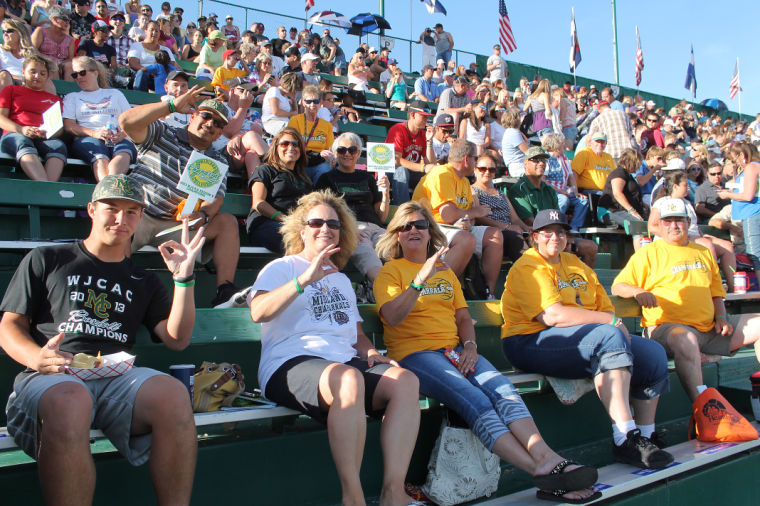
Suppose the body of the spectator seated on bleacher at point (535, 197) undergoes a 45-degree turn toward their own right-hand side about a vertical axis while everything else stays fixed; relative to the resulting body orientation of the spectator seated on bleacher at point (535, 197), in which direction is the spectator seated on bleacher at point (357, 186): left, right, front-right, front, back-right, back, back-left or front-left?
front-right

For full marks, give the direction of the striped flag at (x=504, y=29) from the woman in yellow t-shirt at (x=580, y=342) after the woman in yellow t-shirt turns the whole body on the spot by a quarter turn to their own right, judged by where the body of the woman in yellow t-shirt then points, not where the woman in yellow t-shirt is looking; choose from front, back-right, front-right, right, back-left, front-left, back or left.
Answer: back-right

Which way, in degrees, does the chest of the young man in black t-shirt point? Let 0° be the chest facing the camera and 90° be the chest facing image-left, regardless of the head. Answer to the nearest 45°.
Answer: approximately 0°

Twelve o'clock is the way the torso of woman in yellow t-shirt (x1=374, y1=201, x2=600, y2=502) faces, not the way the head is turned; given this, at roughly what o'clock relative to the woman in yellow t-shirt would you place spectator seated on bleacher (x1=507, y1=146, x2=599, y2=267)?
The spectator seated on bleacher is roughly at 8 o'clock from the woman in yellow t-shirt.

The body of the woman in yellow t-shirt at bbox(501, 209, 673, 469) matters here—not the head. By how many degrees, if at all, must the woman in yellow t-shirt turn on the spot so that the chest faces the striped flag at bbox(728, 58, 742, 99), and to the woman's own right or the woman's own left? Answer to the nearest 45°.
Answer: approximately 135° to the woman's own left

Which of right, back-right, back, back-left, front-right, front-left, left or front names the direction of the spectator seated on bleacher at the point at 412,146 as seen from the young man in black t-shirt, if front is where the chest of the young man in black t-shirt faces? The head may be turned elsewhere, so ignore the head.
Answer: back-left

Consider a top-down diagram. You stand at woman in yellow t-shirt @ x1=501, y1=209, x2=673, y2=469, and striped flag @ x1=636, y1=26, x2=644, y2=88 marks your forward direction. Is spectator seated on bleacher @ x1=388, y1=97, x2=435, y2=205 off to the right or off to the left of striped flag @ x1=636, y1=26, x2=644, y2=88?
left

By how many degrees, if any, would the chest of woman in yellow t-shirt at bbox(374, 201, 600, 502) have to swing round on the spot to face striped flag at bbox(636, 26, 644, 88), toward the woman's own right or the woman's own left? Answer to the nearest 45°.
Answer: approximately 135° to the woman's own left

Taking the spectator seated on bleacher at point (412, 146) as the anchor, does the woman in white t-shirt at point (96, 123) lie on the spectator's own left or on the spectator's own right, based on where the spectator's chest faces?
on the spectator's own right

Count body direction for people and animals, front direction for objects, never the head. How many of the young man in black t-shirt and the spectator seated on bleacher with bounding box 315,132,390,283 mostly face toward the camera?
2

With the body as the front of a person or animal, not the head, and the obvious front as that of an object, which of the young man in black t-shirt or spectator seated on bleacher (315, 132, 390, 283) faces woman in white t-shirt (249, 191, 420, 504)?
the spectator seated on bleacher

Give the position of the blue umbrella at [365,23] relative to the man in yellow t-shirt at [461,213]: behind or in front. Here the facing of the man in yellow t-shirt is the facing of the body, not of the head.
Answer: behind

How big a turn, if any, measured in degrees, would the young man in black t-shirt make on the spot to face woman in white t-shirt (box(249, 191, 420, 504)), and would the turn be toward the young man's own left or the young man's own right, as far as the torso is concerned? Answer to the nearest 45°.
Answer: approximately 90° to the young man's own left
